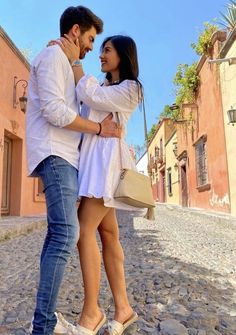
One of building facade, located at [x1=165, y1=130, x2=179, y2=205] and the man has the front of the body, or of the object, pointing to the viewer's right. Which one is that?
the man

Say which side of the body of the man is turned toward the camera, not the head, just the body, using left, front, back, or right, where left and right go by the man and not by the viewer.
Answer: right

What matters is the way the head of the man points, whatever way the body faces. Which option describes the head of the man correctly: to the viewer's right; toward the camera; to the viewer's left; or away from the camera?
to the viewer's right

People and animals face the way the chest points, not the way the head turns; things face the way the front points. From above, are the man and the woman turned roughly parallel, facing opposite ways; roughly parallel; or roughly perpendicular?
roughly parallel, facing opposite ways

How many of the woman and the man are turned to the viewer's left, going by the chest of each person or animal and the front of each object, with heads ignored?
1

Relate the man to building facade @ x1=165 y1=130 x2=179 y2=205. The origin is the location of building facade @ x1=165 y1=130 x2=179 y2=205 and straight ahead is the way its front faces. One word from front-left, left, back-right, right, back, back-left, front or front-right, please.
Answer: front-left

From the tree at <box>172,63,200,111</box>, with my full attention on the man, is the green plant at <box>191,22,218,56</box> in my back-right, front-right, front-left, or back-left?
front-left

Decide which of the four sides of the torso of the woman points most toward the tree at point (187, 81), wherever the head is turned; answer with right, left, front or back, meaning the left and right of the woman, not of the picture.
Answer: right

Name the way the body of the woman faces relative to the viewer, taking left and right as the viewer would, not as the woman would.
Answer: facing to the left of the viewer

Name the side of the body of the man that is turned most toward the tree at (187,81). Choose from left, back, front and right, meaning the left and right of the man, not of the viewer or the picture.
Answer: left

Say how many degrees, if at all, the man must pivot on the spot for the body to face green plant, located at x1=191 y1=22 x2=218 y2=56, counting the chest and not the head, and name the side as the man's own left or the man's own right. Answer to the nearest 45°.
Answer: approximately 45° to the man's own left

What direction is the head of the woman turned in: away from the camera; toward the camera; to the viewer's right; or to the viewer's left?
to the viewer's left
